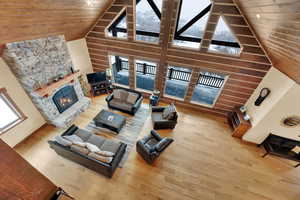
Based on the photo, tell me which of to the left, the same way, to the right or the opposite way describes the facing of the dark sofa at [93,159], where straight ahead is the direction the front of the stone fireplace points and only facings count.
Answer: to the left

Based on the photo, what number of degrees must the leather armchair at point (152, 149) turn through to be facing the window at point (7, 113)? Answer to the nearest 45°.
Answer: approximately 45° to its left

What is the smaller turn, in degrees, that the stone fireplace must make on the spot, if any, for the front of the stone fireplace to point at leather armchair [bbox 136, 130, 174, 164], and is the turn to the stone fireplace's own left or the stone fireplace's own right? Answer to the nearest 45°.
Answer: approximately 45° to the stone fireplace's own right

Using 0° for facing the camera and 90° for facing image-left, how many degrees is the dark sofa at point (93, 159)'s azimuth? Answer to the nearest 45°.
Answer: approximately 225°

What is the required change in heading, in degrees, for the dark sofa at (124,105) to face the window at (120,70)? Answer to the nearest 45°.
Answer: approximately 135° to its right

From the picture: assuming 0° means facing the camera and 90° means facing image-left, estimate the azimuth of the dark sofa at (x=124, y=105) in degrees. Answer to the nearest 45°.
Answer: approximately 45°

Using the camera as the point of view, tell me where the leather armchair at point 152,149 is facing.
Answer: facing away from the viewer and to the left of the viewer

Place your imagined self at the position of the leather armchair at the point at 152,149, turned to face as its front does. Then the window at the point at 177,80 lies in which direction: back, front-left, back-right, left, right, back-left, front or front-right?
front-right

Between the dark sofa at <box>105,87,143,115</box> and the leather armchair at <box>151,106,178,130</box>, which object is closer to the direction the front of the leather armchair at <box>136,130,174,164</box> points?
the dark sofa

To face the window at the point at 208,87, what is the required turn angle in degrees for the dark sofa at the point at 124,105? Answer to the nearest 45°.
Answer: approximately 135° to its left

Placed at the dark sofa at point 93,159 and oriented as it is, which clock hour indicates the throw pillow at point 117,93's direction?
The throw pillow is roughly at 12 o'clock from the dark sofa.
